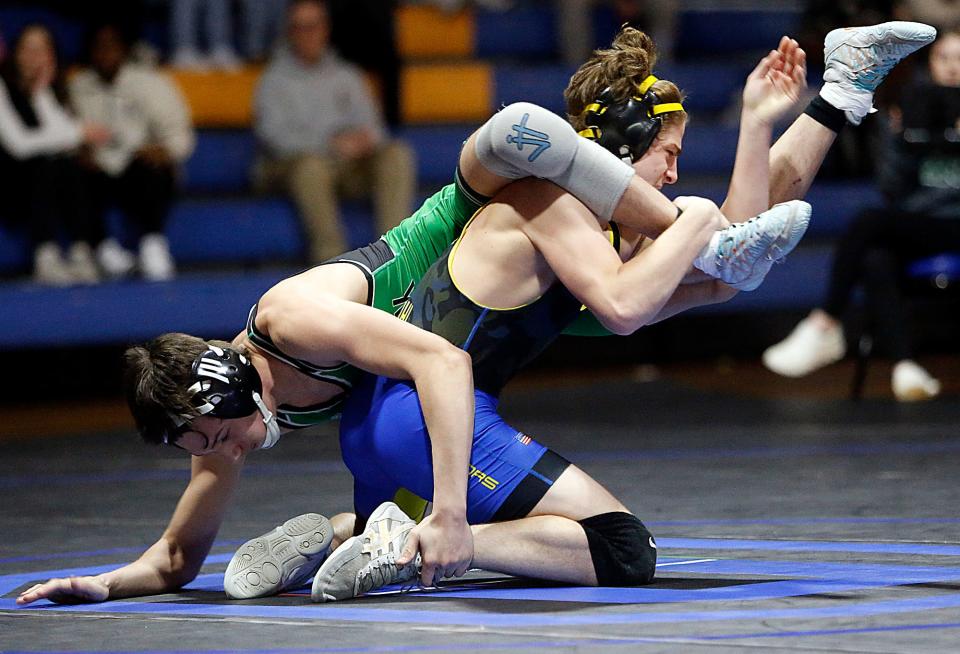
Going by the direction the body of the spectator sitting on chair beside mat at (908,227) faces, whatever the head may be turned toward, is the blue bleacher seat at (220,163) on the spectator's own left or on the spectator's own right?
on the spectator's own right

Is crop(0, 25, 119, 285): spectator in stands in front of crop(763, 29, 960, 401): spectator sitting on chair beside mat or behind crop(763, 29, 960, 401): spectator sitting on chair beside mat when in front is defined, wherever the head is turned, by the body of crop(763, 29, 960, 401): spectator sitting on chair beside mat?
in front

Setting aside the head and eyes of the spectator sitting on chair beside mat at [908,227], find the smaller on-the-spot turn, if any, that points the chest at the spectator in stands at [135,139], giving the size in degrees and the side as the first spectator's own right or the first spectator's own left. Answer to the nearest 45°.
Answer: approximately 45° to the first spectator's own right

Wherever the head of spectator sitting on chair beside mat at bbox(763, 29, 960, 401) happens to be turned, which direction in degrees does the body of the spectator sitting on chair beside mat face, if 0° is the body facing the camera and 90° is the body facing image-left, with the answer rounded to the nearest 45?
approximately 45°
